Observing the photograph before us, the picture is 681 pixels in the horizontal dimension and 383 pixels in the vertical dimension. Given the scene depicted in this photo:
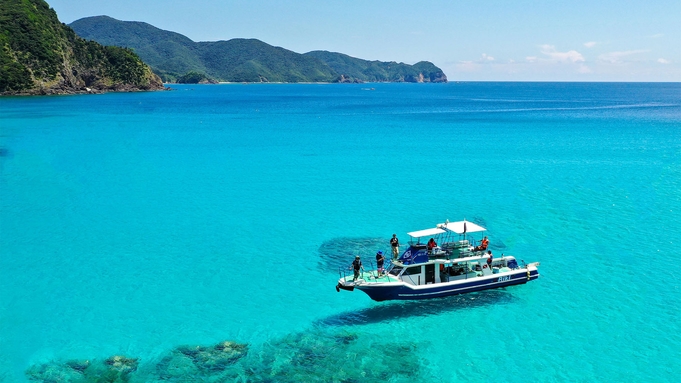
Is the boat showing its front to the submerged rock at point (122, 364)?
yes

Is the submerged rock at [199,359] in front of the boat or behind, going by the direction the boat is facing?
in front

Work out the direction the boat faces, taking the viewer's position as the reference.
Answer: facing the viewer and to the left of the viewer

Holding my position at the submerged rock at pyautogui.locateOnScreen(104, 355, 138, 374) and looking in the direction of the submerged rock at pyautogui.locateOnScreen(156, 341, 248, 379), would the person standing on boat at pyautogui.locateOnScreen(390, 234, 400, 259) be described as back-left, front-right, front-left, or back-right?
front-left

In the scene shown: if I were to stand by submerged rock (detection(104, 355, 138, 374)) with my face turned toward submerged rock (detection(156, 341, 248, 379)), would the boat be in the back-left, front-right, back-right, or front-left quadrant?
front-left

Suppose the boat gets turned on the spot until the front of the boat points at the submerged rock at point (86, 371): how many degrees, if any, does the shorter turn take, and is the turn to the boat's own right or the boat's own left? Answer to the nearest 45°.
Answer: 0° — it already faces it
